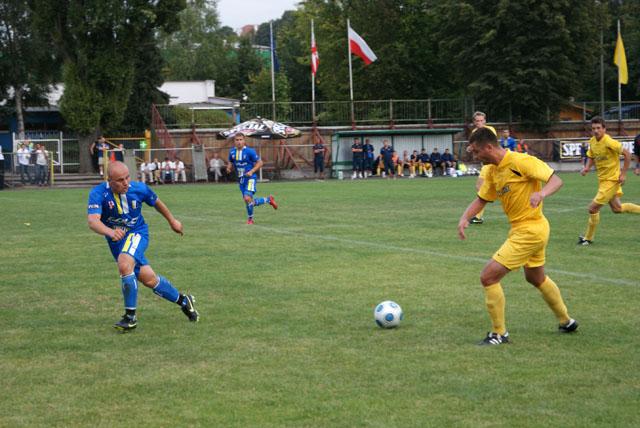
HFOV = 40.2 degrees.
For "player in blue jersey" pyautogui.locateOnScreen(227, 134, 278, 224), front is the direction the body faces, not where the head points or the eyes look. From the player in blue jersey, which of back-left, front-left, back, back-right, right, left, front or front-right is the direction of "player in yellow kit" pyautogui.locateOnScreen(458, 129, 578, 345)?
front-left

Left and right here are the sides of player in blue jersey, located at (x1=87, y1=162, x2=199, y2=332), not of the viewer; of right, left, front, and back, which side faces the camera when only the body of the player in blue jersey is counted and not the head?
front

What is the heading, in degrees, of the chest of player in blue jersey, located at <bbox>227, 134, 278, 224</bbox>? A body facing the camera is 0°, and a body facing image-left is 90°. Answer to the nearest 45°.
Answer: approximately 45°

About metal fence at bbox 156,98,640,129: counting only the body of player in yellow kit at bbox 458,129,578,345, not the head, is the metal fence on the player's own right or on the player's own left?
on the player's own right

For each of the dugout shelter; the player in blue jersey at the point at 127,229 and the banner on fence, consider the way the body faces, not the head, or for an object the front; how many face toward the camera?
3

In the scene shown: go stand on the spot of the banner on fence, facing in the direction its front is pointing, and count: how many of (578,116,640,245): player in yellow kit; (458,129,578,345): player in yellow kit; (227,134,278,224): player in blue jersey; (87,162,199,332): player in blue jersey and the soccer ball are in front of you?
5

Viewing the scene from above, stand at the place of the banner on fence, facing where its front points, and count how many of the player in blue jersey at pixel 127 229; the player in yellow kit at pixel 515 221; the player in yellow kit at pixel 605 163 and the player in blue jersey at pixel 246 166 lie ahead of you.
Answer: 4

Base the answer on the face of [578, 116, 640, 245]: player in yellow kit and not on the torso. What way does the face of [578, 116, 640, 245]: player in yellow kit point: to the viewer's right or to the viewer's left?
to the viewer's left

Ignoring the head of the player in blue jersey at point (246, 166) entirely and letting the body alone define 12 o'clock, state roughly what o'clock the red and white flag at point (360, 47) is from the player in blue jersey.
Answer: The red and white flag is roughly at 5 o'clock from the player in blue jersey.

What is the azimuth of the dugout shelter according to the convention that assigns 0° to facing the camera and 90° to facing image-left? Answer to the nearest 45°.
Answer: approximately 0°

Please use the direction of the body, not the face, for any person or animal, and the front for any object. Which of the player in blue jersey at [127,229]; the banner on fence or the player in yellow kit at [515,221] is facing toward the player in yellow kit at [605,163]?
the banner on fence

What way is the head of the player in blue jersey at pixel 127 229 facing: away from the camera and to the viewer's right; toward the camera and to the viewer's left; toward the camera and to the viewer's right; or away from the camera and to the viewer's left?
toward the camera and to the viewer's right

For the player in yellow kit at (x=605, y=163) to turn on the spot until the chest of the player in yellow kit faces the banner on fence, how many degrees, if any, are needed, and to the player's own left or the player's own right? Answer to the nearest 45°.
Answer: approximately 135° to the player's own right

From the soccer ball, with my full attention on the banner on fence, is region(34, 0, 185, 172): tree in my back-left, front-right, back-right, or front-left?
front-left

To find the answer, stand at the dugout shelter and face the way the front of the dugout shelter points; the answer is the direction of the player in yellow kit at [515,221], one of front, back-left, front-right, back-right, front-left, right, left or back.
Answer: front

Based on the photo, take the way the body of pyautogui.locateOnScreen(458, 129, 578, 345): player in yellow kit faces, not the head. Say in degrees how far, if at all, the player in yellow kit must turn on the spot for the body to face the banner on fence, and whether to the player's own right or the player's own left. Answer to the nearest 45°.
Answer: approximately 135° to the player's own right

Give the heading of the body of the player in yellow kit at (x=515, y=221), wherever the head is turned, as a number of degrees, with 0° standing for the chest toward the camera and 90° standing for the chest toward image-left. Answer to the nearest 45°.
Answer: approximately 45°
